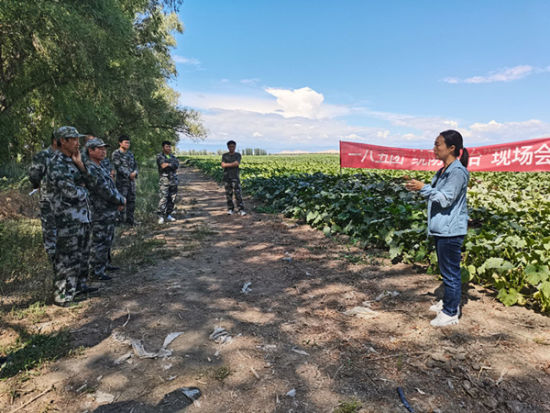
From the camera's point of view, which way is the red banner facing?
toward the camera

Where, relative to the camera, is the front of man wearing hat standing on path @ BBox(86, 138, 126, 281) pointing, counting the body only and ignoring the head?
to the viewer's right

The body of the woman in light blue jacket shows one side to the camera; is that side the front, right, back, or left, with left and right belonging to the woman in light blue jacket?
left

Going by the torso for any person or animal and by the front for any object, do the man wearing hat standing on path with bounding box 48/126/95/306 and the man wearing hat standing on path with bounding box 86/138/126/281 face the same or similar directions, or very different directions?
same or similar directions

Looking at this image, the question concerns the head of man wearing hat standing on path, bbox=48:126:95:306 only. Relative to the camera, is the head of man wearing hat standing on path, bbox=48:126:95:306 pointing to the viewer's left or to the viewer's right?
to the viewer's right

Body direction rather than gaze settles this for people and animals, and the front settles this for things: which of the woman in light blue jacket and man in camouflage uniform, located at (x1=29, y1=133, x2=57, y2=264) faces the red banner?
the man in camouflage uniform

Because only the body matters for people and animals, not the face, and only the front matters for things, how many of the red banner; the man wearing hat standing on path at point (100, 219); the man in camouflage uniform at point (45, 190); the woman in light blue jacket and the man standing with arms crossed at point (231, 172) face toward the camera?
2

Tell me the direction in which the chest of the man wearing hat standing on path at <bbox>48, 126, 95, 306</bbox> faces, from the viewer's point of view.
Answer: to the viewer's right

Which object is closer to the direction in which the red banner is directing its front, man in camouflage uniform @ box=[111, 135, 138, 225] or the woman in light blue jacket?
the woman in light blue jacket

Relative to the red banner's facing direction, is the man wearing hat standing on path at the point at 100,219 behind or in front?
in front

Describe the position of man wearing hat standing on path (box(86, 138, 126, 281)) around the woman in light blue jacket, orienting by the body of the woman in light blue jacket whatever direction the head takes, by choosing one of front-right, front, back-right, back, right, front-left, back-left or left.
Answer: front

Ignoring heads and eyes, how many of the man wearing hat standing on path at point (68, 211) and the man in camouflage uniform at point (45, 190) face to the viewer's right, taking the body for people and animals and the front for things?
2

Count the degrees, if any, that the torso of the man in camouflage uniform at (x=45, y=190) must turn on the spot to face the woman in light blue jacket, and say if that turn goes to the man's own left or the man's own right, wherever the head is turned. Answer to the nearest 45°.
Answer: approximately 45° to the man's own right

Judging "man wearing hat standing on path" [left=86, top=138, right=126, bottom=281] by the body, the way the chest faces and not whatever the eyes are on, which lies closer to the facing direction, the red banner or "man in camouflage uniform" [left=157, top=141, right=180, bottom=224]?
the red banner

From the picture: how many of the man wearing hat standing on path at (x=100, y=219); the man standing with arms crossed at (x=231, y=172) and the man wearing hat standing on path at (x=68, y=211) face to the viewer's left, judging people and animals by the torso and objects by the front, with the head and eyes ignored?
0

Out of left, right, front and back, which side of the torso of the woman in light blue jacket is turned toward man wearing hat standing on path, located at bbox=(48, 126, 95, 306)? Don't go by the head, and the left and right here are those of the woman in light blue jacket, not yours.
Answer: front

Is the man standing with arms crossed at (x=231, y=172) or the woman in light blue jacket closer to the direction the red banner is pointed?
the woman in light blue jacket

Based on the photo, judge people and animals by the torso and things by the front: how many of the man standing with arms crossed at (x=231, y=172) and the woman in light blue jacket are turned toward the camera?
1

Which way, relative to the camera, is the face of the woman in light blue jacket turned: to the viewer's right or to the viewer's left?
to the viewer's left
